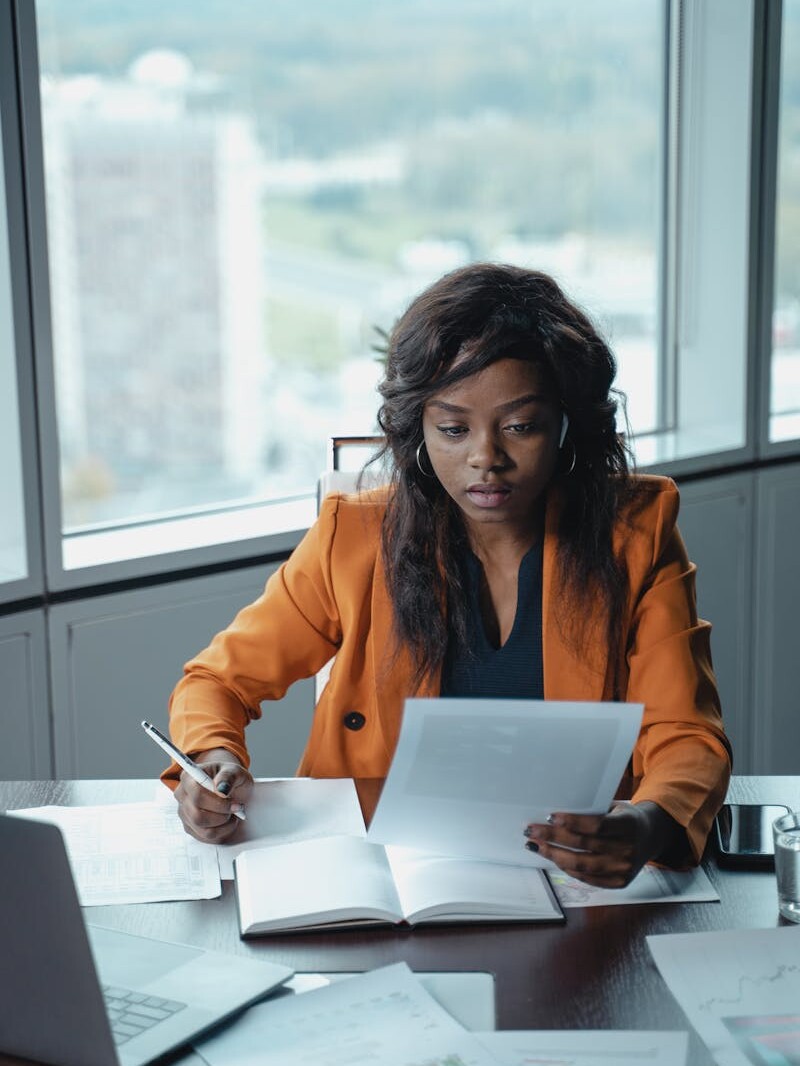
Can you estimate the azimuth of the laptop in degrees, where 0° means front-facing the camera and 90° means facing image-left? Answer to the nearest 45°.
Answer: approximately 225°

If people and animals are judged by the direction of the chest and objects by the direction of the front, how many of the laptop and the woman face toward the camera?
1
